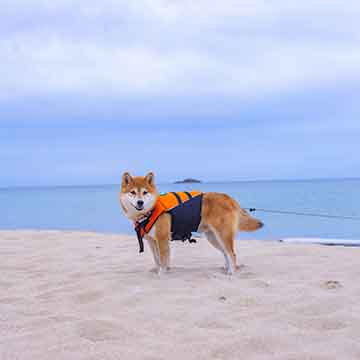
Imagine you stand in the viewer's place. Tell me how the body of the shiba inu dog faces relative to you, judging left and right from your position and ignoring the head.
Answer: facing to the left of the viewer
